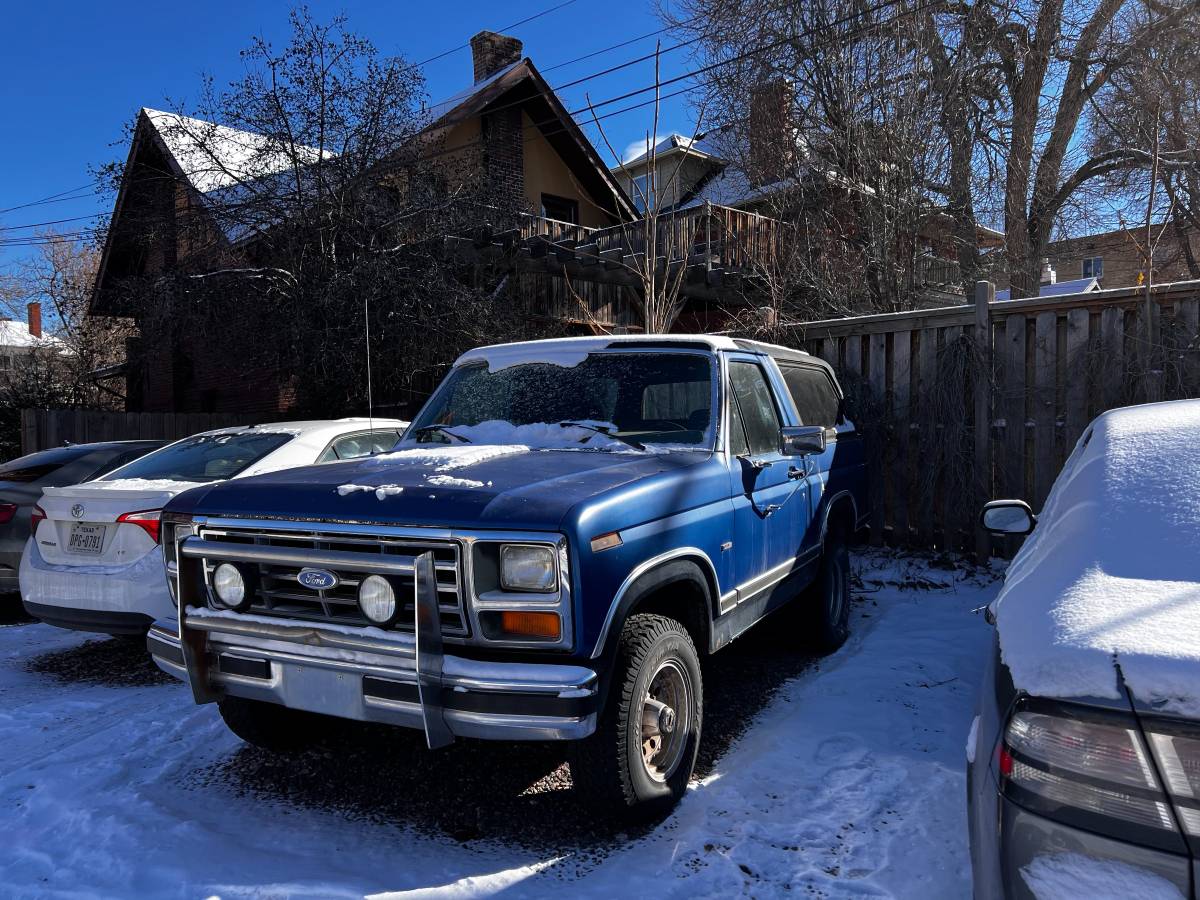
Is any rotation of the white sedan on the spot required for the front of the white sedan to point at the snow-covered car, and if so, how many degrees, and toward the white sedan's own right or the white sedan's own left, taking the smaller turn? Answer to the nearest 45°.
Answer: approximately 90° to the white sedan's own right

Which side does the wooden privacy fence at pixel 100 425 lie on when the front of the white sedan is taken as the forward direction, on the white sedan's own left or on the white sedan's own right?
on the white sedan's own left

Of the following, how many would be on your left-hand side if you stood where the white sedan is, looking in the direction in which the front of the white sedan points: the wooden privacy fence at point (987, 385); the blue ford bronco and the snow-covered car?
0

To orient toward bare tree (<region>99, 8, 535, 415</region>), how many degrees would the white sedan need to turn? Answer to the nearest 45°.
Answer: approximately 45° to its left

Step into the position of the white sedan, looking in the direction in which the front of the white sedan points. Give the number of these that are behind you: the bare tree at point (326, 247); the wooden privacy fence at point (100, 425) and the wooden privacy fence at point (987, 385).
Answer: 0

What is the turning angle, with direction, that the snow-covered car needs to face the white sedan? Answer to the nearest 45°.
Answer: approximately 90° to its left

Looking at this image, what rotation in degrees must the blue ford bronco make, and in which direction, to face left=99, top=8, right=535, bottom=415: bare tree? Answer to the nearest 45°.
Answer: approximately 135° to its right

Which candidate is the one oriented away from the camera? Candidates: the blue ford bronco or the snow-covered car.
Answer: the snow-covered car

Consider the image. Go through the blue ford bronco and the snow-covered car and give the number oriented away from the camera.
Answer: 1

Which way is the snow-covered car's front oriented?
away from the camera

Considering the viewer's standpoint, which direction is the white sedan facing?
facing away from the viewer and to the right of the viewer

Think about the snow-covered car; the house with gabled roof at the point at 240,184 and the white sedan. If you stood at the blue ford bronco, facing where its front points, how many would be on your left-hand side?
1

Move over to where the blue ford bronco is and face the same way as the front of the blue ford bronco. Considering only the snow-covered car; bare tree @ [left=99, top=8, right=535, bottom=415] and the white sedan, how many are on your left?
1

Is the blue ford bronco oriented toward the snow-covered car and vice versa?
no

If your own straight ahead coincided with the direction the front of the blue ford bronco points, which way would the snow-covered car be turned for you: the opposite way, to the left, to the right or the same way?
the opposite way

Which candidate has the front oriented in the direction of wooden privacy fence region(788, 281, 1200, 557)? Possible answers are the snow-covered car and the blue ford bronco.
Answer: the snow-covered car

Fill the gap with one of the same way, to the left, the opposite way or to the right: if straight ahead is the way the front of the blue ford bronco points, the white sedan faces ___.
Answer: the opposite way

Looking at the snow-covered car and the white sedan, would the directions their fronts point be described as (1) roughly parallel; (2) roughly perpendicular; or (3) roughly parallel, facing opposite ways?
roughly parallel

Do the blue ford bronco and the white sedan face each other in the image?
no
